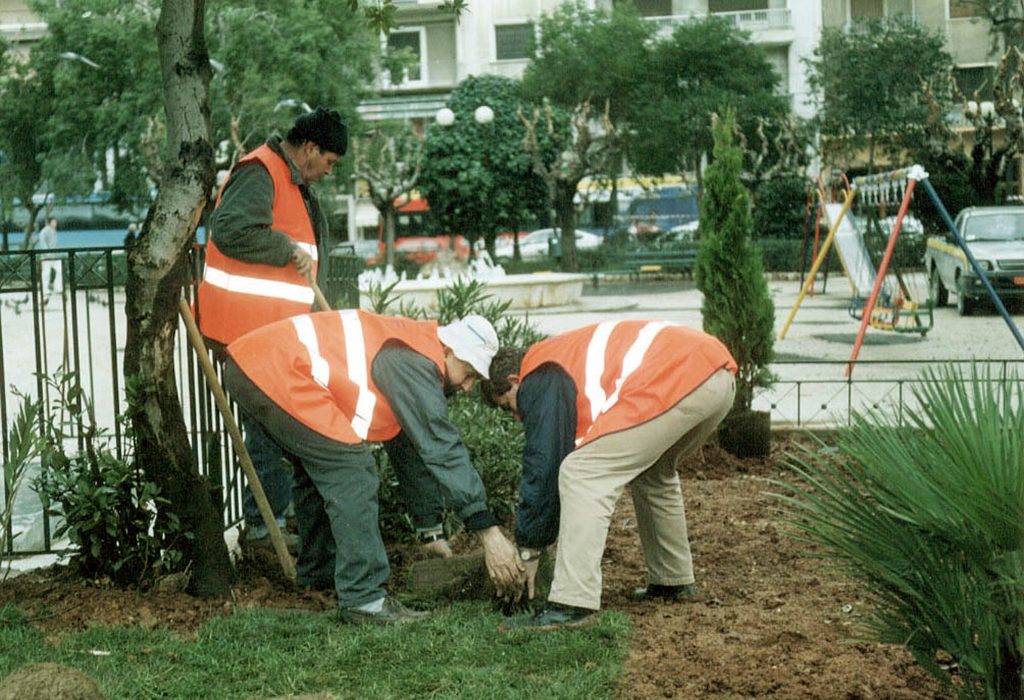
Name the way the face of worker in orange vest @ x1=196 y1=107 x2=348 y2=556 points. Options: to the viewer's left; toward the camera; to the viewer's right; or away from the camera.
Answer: to the viewer's right

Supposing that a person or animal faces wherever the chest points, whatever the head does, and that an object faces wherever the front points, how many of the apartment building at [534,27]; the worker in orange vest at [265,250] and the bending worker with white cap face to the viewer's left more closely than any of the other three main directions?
0

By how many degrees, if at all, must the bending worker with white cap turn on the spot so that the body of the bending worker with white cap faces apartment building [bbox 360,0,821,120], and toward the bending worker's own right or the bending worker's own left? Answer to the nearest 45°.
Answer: approximately 90° to the bending worker's own left

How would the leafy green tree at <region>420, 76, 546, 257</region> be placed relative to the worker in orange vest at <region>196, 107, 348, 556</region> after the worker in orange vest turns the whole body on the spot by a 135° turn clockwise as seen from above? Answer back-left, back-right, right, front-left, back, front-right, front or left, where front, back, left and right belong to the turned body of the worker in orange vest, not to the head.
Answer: back-right

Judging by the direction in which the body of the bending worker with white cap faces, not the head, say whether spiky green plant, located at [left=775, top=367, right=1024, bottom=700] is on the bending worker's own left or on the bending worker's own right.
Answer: on the bending worker's own right

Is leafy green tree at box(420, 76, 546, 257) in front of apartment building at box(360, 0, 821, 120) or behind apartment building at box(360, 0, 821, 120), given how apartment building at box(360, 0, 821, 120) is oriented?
in front

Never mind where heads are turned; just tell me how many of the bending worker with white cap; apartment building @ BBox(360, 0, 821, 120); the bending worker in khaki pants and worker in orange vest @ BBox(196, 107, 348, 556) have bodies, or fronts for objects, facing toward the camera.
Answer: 1

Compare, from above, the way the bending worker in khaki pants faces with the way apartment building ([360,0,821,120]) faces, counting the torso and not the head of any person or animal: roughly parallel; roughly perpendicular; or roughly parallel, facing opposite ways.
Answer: roughly perpendicular

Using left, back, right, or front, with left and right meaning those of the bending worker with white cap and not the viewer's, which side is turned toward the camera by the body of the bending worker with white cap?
right

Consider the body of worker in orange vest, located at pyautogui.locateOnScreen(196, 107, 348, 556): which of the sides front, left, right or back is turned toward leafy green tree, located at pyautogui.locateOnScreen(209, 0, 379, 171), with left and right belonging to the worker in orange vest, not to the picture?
left

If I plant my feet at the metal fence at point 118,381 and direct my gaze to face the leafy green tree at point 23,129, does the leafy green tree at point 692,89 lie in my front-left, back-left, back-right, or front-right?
front-right

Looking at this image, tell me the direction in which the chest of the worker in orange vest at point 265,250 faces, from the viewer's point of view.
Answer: to the viewer's right

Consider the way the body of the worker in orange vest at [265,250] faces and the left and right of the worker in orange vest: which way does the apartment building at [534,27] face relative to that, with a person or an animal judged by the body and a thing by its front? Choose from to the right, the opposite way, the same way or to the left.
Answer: to the right

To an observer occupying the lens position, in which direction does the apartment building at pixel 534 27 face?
facing the viewer

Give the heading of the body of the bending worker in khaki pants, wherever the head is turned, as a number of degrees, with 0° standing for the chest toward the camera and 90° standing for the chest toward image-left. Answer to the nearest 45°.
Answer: approximately 90°
